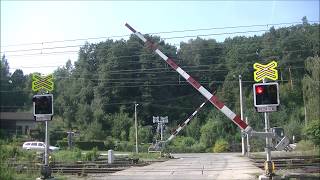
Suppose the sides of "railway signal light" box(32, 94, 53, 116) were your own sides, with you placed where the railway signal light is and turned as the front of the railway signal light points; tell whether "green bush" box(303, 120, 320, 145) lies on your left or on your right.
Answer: on your left

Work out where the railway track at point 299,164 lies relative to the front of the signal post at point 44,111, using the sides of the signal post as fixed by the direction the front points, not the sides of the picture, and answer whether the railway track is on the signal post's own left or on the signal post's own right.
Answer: on the signal post's own left

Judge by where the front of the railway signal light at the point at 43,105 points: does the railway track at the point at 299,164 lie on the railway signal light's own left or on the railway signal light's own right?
on the railway signal light's own left

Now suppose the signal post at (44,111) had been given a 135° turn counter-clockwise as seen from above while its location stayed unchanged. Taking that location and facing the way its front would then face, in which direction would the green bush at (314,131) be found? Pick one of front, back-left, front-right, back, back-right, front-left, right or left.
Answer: front

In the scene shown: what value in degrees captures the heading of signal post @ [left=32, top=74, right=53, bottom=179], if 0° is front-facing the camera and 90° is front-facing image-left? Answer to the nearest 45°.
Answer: approximately 0°

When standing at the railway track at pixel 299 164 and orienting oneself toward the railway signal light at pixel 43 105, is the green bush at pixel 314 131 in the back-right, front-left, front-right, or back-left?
back-right
